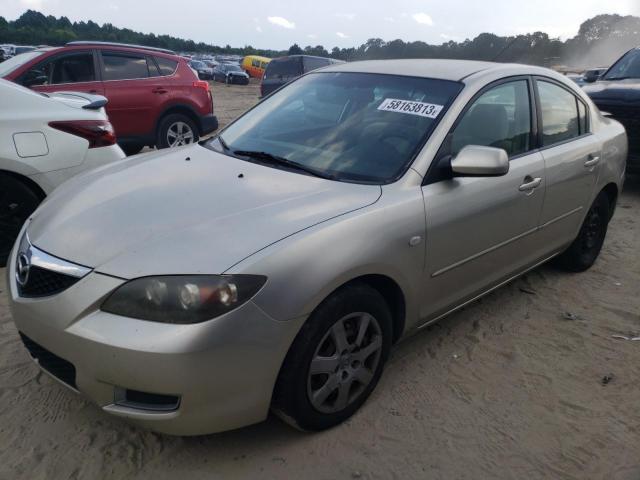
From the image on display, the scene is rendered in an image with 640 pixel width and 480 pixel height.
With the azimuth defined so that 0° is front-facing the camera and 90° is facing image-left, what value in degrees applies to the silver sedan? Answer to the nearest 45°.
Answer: approximately 45°

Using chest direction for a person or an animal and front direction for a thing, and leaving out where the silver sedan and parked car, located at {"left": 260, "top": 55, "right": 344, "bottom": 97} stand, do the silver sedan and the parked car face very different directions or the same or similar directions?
very different directions

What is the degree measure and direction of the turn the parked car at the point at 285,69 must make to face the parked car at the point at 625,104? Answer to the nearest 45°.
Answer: approximately 90° to its right

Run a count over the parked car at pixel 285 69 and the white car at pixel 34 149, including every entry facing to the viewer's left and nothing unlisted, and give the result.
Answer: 1

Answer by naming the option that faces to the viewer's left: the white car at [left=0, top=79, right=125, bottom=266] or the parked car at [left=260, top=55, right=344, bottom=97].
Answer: the white car

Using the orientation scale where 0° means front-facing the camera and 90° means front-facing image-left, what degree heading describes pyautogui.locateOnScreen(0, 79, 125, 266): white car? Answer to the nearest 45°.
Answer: approximately 90°

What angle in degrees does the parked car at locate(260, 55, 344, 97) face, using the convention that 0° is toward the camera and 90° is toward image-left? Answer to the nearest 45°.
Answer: approximately 225°

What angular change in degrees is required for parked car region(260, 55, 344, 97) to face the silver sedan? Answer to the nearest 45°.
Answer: approximately 135° to its right

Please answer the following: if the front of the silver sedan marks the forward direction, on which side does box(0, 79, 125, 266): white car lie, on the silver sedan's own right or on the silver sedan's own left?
on the silver sedan's own right

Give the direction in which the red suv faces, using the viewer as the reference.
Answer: facing to the left of the viewer
